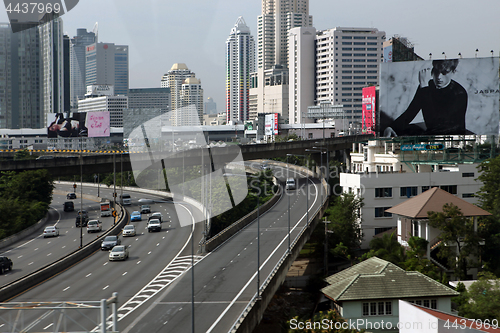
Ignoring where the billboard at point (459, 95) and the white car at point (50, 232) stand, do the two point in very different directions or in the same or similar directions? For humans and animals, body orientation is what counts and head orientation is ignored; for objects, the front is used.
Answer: very different directions

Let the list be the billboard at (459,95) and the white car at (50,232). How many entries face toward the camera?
1

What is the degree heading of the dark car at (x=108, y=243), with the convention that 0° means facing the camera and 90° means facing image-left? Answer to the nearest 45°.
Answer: approximately 45°

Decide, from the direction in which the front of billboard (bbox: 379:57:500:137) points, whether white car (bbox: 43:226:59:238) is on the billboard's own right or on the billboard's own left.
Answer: on the billboard's own right

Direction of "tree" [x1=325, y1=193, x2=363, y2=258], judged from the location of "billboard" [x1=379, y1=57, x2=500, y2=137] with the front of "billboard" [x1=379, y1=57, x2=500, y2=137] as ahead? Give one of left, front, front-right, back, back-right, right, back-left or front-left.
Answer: front-right

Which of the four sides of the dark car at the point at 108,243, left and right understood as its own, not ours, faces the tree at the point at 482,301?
left

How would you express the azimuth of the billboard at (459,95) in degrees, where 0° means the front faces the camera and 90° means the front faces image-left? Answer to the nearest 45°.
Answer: approximately 0°
